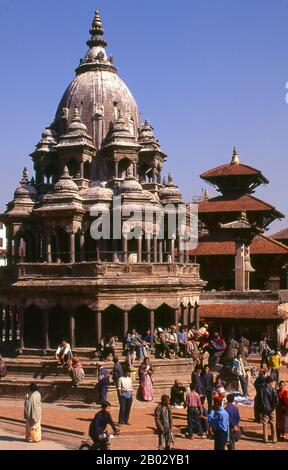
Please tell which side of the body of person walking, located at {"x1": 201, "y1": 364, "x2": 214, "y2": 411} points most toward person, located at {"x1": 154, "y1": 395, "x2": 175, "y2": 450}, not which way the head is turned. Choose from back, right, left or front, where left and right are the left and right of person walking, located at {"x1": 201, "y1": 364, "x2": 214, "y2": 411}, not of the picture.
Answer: front

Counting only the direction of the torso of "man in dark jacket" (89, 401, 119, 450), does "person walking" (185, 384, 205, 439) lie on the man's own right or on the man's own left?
on the man's own left

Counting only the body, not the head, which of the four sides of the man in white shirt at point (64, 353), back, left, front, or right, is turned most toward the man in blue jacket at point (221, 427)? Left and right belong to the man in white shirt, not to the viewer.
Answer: front

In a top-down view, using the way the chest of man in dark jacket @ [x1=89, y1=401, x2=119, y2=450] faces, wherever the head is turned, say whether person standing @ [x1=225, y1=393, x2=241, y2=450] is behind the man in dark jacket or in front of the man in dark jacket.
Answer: in front

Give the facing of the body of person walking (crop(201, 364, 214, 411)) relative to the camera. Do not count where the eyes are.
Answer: toward the camera

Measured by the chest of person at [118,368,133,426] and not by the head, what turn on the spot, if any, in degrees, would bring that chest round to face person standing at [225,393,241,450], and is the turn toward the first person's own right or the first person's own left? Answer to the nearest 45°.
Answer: approximately 45° to the first person's own left

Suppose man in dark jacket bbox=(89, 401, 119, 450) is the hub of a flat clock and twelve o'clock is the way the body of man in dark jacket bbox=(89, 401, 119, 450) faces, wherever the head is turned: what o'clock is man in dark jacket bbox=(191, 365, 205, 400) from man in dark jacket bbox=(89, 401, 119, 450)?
man in dark jacket bbox=(191, 365, 205, 400) is roughly at 10 o'clock from man in dark jacket bbox=(89, 401, 119, 450).

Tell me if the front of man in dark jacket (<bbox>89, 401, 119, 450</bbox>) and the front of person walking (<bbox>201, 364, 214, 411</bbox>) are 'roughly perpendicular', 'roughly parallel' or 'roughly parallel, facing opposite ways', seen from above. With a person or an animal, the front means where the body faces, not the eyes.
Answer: roughly perpendicular

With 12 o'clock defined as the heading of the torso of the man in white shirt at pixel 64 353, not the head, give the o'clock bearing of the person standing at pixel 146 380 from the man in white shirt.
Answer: The person standing is roughly at 11 o'clock from the man in white shirt.

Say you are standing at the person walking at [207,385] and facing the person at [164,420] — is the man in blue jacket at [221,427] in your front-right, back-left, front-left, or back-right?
front-left

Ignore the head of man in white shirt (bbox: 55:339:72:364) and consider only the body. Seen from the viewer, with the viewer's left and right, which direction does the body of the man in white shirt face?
facing the viewer

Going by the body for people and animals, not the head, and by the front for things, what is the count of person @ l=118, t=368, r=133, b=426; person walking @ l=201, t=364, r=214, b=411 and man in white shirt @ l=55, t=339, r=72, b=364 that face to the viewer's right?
0
